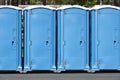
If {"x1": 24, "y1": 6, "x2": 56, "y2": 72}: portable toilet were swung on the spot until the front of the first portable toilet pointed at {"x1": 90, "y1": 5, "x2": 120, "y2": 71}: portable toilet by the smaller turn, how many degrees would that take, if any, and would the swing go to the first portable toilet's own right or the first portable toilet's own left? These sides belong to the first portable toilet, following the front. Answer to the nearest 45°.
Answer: approximately 90° to the first portable toilet's own left

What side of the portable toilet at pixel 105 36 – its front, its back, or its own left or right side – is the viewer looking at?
front

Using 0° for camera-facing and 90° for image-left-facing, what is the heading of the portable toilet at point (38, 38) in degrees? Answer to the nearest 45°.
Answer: approximately 0°

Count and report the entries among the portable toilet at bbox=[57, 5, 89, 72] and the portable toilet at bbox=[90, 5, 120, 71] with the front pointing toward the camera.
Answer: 2

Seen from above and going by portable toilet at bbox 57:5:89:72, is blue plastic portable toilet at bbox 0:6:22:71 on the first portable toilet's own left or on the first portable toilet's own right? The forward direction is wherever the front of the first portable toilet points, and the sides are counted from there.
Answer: on the first portable toilet's own right

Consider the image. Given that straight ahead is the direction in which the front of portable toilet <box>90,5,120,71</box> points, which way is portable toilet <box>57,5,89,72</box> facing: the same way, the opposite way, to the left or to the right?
the same way

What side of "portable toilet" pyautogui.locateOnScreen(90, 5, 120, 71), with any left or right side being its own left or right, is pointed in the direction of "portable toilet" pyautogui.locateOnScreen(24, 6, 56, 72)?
right

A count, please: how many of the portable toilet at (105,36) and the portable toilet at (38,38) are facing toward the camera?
2

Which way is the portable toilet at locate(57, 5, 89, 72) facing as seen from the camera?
toward the camera

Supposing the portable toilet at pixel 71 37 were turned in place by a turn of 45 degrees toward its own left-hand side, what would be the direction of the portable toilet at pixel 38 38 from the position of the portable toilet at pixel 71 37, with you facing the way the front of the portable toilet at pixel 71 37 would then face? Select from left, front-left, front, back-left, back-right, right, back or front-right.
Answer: back-right

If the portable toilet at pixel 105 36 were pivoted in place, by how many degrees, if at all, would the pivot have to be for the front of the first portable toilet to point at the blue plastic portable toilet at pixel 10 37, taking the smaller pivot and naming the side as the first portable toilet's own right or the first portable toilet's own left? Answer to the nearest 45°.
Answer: approximately 90° to the first portable toilet's own right

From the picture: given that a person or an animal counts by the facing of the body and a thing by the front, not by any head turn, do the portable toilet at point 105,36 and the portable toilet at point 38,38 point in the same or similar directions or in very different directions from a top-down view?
same or similar directions

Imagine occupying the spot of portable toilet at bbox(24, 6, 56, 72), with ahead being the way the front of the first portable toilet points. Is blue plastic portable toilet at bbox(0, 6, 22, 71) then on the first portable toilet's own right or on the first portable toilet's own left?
on the first portable toilet's own right
